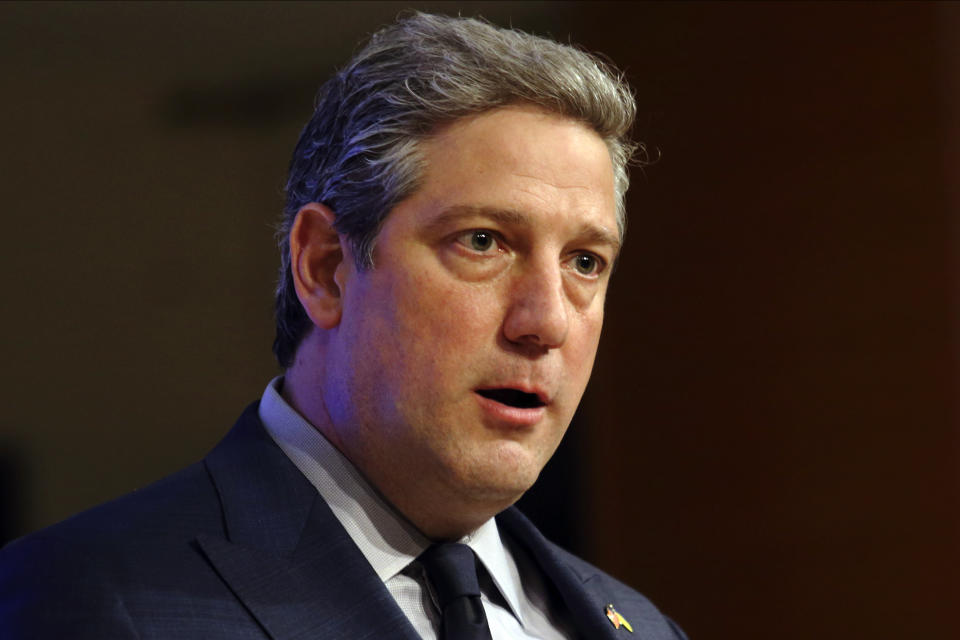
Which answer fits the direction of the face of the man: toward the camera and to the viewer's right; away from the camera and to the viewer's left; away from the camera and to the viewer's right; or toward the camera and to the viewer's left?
toward the camera and to the viewer's right

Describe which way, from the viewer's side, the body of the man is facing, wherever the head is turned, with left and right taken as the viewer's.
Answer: facing the viewer and to the right of the viewer
